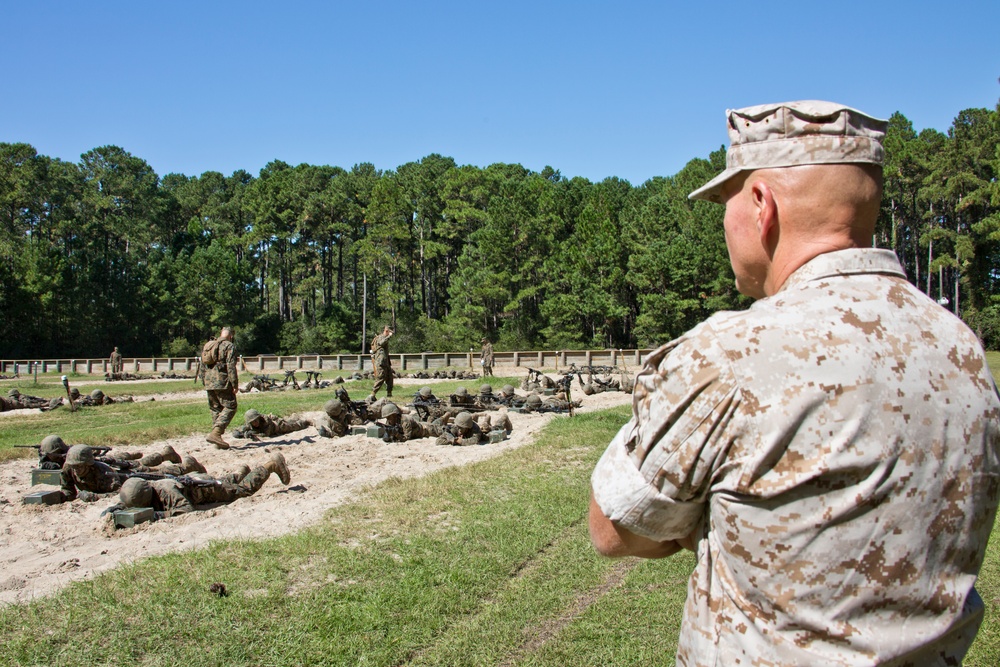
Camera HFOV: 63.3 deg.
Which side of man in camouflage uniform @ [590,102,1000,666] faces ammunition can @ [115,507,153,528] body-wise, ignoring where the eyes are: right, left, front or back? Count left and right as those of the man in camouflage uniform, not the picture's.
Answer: front

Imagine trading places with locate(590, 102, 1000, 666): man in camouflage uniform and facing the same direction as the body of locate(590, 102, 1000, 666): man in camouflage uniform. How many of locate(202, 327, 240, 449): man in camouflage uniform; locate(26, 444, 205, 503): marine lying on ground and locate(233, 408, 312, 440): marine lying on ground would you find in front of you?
3

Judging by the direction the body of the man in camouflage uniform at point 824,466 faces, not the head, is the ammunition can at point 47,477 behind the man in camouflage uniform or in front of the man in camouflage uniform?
in front

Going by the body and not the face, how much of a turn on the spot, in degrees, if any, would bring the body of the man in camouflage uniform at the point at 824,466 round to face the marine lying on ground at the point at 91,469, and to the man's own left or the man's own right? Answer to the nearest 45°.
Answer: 0° — they already face them

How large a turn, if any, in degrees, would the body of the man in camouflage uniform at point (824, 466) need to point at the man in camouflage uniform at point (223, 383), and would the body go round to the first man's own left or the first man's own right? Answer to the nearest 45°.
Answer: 0° — they already face them

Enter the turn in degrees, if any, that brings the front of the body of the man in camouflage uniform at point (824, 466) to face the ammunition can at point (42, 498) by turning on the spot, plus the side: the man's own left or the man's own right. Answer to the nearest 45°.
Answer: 0° — they already face it

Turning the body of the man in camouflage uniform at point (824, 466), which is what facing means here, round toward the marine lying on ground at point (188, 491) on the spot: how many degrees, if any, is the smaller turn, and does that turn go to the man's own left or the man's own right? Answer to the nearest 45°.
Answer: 0° — they already face them

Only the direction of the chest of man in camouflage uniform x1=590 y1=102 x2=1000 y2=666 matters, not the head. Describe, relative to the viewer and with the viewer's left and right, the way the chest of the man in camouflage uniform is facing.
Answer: facing away from the viewer and to the left of the viewer

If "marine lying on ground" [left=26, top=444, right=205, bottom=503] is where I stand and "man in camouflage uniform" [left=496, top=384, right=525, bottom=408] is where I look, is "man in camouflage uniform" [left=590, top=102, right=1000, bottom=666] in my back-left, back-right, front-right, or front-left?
back-right

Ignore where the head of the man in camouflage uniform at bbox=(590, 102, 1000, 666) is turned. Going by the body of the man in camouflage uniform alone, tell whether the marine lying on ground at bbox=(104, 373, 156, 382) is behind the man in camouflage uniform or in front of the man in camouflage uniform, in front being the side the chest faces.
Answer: in front

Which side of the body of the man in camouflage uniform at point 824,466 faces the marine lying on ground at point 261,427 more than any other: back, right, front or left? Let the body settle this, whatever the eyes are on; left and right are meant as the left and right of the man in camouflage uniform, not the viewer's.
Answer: front
